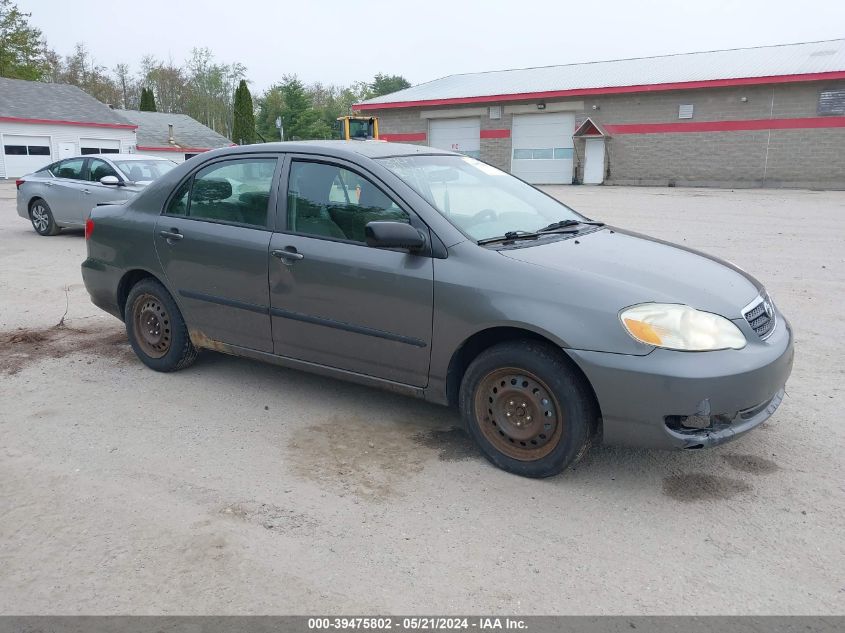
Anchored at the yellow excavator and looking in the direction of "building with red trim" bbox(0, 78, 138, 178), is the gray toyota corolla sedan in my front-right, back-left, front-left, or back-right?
back-left

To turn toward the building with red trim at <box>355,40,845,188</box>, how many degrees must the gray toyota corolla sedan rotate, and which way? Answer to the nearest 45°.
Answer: approximately 135° to its left

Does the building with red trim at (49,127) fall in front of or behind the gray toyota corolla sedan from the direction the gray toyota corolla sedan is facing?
behind

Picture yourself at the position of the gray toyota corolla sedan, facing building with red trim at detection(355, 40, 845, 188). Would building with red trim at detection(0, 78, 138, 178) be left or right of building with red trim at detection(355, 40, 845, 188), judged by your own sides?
left

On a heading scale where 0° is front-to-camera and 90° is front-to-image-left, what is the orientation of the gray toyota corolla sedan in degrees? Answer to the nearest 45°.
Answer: approximately 315°

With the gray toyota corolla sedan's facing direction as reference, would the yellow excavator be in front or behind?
behind
